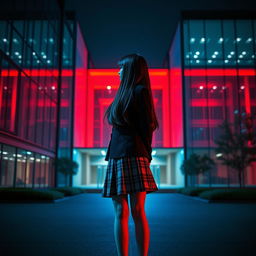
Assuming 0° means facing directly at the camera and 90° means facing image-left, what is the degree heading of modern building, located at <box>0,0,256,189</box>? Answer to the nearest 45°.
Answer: approximately 0°

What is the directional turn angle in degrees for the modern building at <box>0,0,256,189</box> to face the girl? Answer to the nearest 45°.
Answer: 0° — it already faces them

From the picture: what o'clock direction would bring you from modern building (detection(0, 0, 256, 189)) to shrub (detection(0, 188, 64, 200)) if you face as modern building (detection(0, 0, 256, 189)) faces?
The shrub is roughly at 12 o'clock from the modern building.

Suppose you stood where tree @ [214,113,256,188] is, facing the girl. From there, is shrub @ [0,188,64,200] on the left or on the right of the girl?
right
